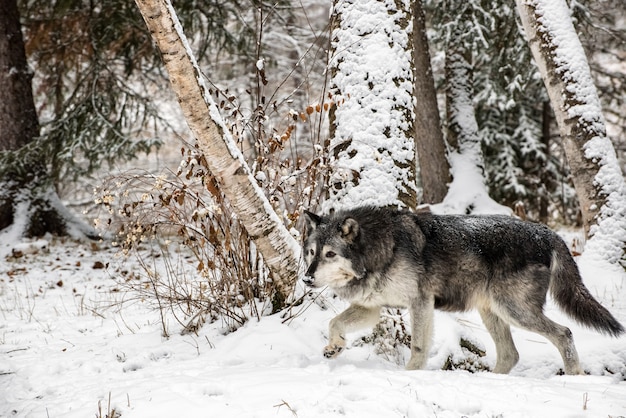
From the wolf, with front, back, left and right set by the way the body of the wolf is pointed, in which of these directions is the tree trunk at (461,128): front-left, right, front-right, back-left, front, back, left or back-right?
right

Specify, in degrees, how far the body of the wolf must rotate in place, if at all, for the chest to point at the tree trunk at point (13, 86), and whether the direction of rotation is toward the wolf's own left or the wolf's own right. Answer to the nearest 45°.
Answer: approximately 45° to the wolf's own right

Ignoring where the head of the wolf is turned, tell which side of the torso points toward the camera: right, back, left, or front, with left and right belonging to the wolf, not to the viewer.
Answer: left

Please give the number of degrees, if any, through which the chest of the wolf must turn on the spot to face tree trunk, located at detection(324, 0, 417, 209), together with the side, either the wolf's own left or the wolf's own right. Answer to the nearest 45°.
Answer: approximately 45° to the wolf's own right

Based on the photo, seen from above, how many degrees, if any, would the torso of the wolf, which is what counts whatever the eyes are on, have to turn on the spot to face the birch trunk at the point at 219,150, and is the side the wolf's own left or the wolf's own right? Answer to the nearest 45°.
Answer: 0° — it already faces it

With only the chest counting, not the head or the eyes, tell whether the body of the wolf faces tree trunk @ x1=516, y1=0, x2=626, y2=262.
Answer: no

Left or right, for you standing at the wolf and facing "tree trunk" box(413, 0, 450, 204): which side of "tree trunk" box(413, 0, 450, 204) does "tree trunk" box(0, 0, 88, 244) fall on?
left

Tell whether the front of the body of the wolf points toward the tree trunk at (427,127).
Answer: no

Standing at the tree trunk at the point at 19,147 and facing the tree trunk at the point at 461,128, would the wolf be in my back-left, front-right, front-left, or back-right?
front-right
